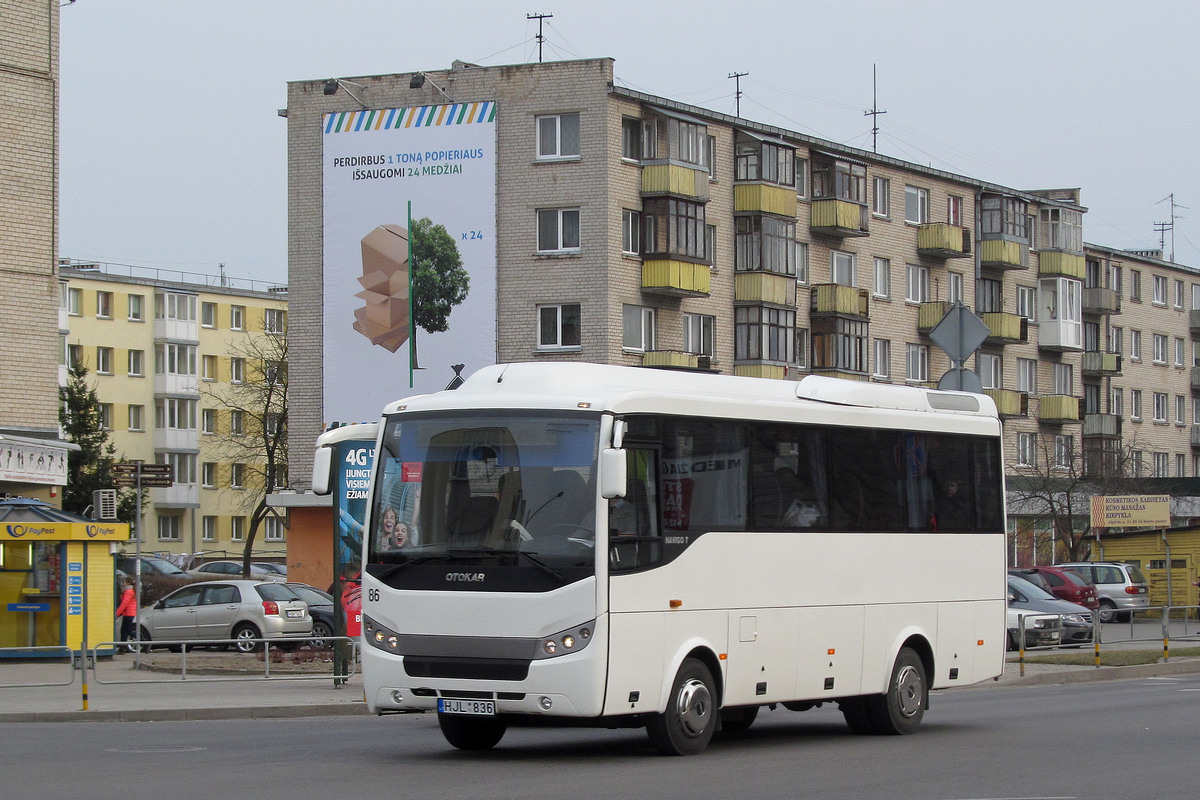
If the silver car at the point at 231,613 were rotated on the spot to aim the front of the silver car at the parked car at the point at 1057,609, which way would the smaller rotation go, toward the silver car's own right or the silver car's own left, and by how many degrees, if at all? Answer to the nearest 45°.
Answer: approximately 135° to the silver car's own right

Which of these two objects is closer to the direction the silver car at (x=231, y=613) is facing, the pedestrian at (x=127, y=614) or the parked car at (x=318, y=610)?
the pedestrian

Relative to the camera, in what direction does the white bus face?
facing the viewer and to the left of the viewer

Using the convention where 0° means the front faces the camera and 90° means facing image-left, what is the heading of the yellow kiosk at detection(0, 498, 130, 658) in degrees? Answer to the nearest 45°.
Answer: approximately 0°

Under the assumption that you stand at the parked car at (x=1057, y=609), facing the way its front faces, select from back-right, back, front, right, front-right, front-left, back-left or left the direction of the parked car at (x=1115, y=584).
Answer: back-left

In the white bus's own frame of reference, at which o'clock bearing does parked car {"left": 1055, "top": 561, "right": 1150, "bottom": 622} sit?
The parked car is roughly at 5 o'clock from the white bus.

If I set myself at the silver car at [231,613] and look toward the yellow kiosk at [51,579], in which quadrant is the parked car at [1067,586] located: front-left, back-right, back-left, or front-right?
back-left

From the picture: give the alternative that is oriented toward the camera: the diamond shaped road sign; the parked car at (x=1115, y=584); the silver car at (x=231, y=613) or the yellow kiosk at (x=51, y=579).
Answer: the yellow kiosk

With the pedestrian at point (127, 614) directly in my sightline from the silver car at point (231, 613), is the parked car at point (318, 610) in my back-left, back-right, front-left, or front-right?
back-right

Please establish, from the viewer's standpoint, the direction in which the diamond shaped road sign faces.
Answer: facing away from the viewer

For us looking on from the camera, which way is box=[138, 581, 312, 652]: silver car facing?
facing away from the viewer and to the left of the viewer
